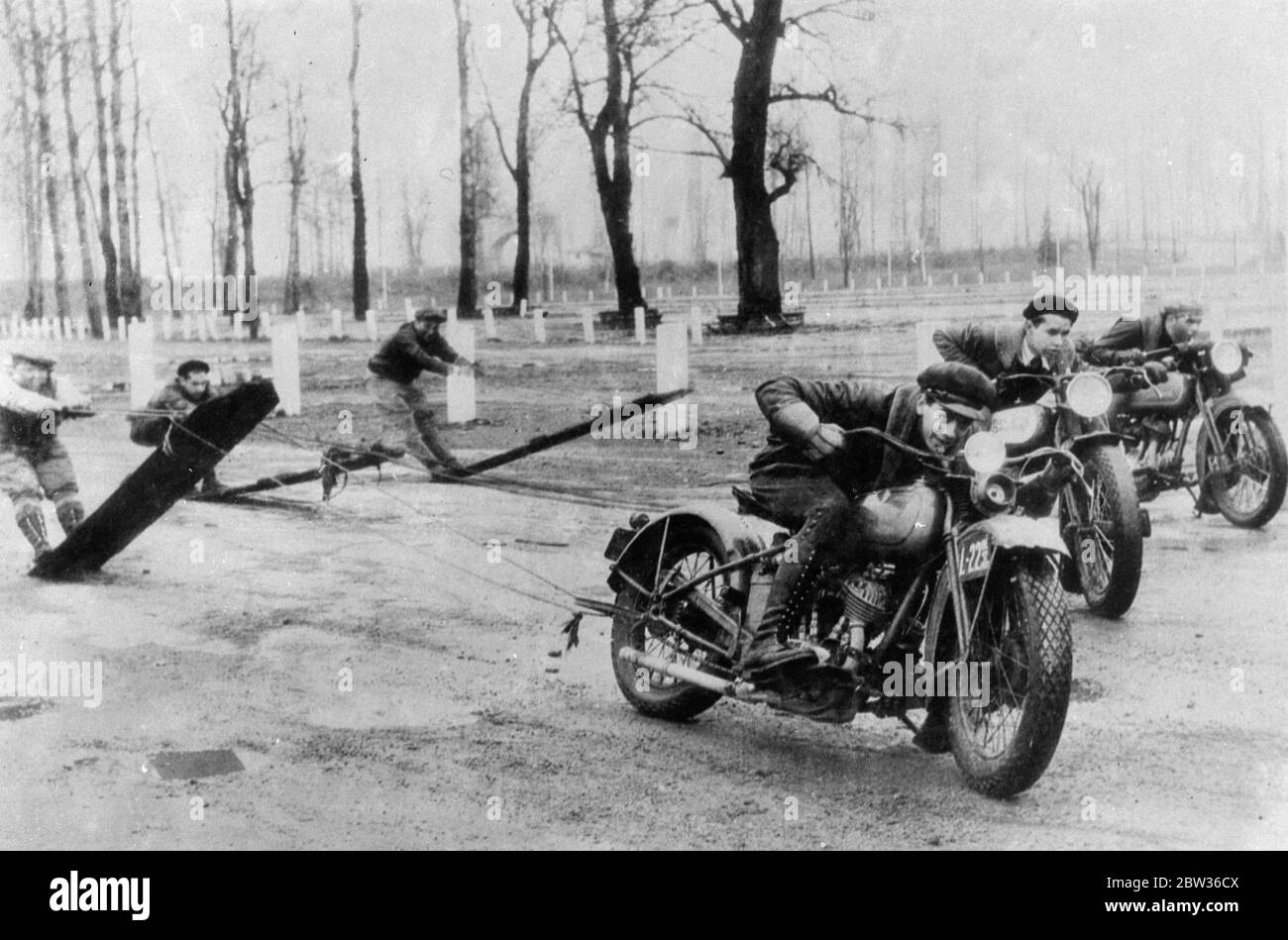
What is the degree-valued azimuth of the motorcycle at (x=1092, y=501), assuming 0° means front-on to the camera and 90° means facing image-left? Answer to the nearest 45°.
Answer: approximately 315°

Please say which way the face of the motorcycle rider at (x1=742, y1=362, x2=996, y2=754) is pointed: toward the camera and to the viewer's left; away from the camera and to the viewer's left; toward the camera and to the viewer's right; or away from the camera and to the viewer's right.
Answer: toward the camera and to the viewer's right

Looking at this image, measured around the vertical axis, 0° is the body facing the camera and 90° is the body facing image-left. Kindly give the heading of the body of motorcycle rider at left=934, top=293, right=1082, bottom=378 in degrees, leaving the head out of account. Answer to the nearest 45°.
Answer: approximately 315°

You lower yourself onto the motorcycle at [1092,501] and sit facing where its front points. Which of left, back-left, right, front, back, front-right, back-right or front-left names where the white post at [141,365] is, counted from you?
back-right

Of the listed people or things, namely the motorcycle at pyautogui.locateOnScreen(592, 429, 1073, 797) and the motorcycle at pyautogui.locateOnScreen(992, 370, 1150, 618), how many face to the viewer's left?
0

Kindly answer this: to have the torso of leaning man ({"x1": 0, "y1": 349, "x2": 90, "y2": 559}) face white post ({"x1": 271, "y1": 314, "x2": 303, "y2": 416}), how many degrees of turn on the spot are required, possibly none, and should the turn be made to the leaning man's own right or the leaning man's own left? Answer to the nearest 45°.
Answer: approximately 45° to the leaning man's own left

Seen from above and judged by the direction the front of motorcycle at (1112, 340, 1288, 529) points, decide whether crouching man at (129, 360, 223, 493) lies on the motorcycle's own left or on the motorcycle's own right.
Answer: on the motorcycle's own right
